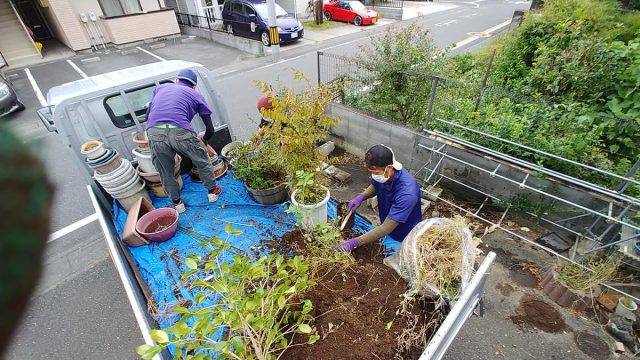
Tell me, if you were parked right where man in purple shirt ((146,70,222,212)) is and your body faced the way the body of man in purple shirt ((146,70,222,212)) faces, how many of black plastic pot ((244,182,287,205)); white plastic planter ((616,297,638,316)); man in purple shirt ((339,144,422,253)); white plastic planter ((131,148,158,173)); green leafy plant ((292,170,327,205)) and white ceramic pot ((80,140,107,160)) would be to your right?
4

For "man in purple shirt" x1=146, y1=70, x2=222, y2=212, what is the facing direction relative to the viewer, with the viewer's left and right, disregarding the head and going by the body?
facing away from the viewer and to the right of the viewer

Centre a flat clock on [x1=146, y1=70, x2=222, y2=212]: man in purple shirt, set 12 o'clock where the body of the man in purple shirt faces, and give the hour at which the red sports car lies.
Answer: The red sports car is roughly at 12 o'clock from the man in purple shirt.

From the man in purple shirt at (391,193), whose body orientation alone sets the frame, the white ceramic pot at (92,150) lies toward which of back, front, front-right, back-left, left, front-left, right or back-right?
front-right

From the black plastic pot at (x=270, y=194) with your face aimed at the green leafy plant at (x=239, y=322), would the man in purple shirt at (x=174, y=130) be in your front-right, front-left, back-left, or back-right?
back-right

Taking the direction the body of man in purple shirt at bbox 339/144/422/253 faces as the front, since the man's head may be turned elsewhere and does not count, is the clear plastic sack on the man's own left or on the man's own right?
on the man's own left

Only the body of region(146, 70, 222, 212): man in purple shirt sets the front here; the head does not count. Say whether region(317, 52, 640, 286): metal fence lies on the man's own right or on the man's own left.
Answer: on the man's own right

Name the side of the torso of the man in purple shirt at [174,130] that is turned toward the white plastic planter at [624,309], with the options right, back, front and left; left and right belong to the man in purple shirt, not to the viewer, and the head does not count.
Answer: right

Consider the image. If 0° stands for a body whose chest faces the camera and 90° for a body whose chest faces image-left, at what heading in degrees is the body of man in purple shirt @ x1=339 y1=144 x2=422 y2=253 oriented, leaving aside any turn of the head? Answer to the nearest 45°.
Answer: approximately 45°

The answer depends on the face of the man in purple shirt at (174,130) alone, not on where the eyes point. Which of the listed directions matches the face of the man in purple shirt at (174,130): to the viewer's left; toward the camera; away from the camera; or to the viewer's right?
away from the camera

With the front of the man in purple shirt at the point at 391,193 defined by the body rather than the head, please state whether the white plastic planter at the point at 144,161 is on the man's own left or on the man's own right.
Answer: on the man's own right

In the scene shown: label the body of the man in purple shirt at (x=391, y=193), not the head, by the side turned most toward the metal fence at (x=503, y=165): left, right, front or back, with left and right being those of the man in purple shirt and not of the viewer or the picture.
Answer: back

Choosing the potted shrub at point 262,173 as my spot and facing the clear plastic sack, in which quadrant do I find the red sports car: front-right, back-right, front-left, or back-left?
back-left

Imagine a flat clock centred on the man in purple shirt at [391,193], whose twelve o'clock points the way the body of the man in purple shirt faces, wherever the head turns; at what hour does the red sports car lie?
The red sports car is roughly at 4 o'clock from the man in purple shirt.

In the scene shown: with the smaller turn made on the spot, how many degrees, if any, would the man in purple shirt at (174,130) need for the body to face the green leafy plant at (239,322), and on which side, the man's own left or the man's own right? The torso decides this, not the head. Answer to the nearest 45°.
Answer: approximately 135° to the man's own right
